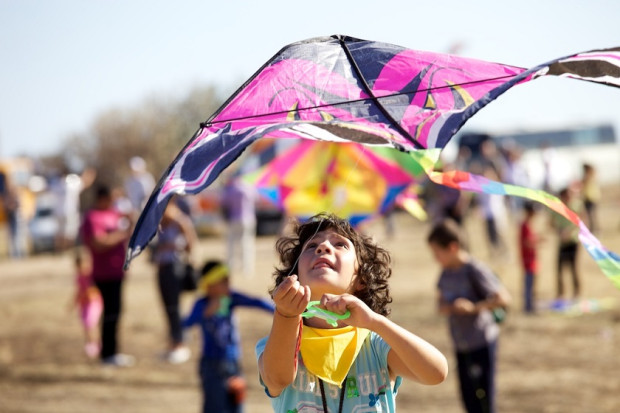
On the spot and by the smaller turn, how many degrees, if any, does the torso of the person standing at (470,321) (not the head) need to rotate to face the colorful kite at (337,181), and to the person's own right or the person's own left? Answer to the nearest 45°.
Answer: approximately 90° to the person's own right

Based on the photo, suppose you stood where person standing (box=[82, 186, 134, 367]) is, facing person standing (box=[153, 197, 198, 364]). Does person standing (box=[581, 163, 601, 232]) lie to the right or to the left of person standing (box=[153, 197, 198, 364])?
left

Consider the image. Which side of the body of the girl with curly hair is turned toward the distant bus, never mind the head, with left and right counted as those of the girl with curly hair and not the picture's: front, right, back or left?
back

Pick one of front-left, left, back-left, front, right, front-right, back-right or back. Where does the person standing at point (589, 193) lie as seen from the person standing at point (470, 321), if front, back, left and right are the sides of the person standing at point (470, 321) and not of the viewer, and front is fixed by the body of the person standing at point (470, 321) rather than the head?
back-right

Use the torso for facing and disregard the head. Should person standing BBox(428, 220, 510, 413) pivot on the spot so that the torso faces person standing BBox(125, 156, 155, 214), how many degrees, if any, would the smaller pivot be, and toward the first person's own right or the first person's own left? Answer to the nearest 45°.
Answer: approximately 90° to the first person's own right

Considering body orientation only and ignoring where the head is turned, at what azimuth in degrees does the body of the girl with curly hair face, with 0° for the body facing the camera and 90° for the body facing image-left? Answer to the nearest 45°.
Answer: approximately 0°

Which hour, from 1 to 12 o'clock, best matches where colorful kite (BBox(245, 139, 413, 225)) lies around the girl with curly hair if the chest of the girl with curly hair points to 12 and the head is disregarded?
The colorful kite is roughly at 6 o'clock from the girl with curly hair.

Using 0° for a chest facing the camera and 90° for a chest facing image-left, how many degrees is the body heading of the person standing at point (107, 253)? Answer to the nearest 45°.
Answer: approximately 315°
